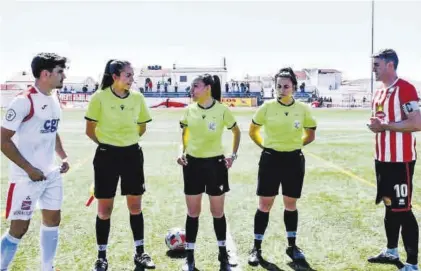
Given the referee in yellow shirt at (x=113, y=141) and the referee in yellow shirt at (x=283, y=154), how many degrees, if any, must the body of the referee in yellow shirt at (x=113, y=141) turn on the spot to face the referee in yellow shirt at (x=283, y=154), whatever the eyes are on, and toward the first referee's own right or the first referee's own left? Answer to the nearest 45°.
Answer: approximately 90° to the first referee's own left

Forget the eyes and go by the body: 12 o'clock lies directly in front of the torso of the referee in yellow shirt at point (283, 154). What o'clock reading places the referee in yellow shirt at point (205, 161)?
the referee in yellow shirt at point (205, 161) is roughly at 2 o'clock from the referee in yellow shirt at point (283, 154).

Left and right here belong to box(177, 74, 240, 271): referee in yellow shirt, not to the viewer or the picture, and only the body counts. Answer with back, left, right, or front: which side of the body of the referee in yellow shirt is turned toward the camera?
front

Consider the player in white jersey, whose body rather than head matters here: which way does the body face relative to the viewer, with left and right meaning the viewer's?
facing the viewer and to the right of the viewer

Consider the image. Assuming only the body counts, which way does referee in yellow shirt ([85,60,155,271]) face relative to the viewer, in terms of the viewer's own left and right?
facing the viewer

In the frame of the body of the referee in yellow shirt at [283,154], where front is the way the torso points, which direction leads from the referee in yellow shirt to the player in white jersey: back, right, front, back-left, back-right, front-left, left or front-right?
front-right

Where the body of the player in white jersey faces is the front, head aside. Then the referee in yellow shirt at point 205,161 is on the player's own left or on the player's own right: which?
on the player's own left

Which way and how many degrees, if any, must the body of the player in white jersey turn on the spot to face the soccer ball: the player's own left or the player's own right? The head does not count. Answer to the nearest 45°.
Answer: approximately 90° to the player's own left

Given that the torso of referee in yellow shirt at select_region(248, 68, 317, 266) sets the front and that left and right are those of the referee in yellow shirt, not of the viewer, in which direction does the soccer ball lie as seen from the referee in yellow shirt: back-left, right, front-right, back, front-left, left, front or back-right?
right

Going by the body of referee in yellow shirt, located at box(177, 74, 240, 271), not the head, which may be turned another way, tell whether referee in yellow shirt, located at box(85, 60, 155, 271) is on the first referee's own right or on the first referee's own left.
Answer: on the first referee's own right

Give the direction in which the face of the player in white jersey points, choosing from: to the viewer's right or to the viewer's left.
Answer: to the viewer's right

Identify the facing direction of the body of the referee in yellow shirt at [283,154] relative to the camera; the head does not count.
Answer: toward the camera

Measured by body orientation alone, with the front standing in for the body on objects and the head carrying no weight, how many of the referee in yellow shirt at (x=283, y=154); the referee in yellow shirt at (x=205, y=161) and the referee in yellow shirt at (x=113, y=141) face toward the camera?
3
